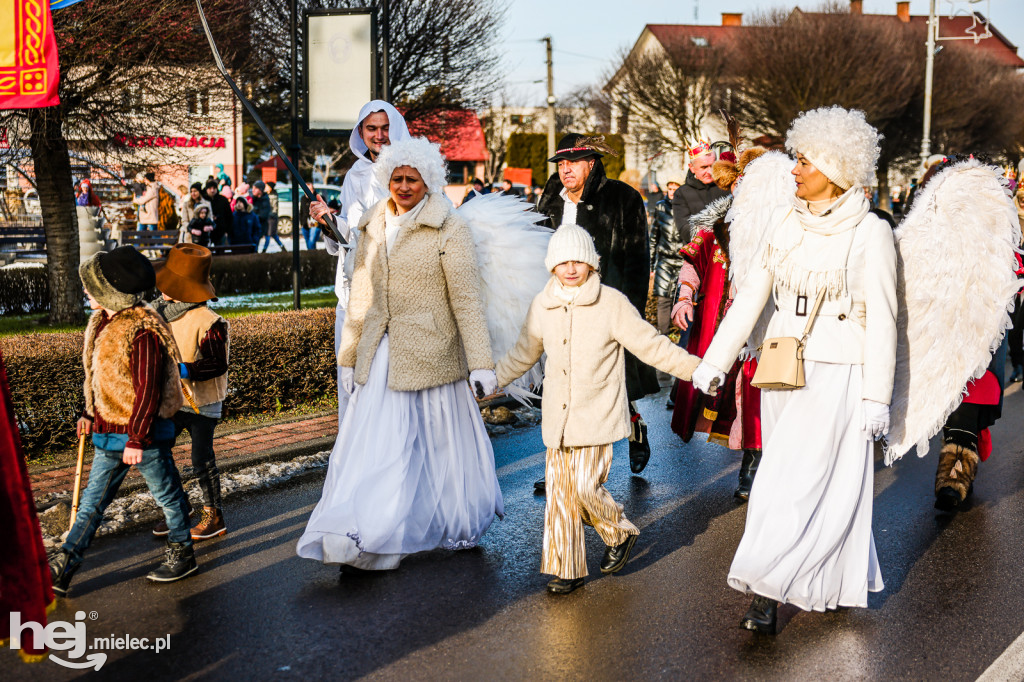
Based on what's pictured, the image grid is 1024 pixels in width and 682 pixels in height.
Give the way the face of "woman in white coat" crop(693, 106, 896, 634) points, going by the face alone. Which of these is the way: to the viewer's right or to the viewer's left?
to the viewer's left

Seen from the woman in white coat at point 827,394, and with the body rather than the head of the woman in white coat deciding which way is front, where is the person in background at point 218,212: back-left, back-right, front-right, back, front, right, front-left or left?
right

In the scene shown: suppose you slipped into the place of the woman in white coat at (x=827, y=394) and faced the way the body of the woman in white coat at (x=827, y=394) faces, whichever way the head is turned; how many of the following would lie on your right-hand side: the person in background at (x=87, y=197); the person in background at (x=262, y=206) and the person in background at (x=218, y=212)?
3

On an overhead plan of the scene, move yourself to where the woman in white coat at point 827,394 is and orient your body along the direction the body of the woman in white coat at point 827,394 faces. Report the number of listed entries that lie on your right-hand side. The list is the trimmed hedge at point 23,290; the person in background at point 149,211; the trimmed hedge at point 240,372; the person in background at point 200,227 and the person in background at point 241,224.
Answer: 5

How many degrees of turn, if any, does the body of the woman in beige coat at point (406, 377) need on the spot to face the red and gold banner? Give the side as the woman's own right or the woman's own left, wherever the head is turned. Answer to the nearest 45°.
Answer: approximately 45° to the woman's own right

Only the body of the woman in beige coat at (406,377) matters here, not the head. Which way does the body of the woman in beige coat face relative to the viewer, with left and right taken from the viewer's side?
facing the viewer and to the left of the viewer

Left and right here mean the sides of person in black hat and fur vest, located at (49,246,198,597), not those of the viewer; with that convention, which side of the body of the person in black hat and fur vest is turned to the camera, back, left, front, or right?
left

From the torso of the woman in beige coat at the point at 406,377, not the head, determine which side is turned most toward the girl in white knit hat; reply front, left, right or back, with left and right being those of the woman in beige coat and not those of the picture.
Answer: left

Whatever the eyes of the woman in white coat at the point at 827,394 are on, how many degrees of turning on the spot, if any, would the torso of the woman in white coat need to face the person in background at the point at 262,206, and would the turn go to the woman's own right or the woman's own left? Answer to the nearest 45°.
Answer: approximately 90° to the woman's own right

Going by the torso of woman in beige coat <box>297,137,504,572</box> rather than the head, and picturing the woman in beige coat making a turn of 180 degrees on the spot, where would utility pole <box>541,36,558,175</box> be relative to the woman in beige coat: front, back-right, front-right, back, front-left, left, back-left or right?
front-left

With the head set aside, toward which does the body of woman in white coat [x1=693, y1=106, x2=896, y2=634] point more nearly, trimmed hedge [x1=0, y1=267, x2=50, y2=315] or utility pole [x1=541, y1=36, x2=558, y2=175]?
the trimmed hedge
